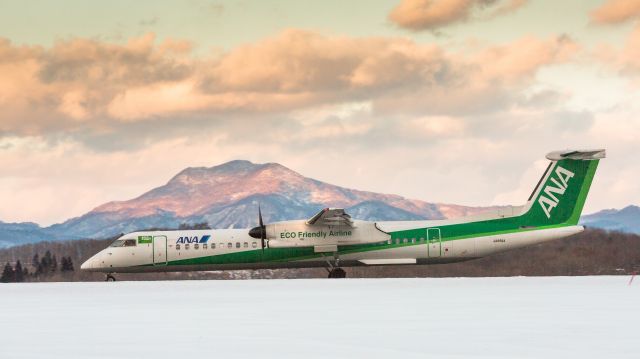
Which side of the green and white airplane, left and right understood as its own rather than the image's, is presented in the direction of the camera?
left
